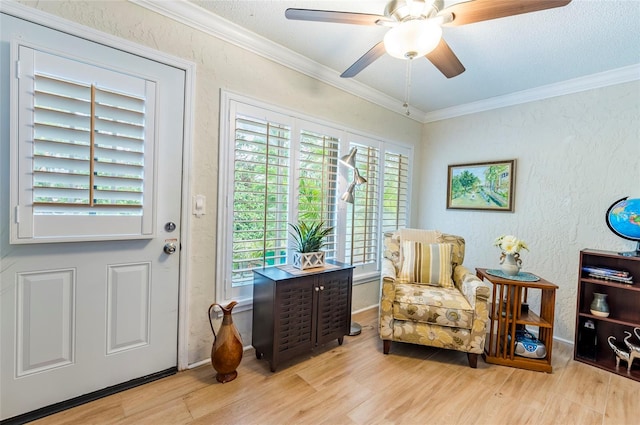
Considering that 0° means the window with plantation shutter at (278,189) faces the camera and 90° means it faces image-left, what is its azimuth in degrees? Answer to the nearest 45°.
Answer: approximately 315°

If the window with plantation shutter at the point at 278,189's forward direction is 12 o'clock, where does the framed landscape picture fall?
The framed landscape picture is roughly at 10 o'clock from the window with plantation shutter.

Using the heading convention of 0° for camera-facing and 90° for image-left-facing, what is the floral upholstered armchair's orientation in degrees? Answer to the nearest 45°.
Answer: approximately 0°

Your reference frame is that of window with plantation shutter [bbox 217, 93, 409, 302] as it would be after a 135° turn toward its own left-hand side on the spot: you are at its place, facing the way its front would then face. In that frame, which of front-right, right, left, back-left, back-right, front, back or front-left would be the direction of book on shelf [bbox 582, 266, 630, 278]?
right

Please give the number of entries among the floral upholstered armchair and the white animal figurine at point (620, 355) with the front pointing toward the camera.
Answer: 1

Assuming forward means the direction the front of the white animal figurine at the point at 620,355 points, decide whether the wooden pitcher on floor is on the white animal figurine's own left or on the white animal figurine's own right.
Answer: on the white animal figurine's own left

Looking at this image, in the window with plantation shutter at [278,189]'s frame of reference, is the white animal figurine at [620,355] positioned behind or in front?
in front

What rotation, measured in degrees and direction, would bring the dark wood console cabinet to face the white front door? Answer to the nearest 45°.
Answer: approximately 135° to its right

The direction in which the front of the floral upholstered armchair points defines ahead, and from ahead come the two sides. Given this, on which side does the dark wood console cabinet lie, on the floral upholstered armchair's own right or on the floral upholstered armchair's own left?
on the floral upholstered armchair's own right

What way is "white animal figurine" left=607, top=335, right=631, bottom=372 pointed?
to the viewer's left

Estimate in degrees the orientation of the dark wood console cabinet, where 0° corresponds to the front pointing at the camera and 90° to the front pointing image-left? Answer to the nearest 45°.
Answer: approximately 315°

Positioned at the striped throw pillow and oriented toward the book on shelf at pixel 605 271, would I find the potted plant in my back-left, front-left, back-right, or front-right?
back-right
